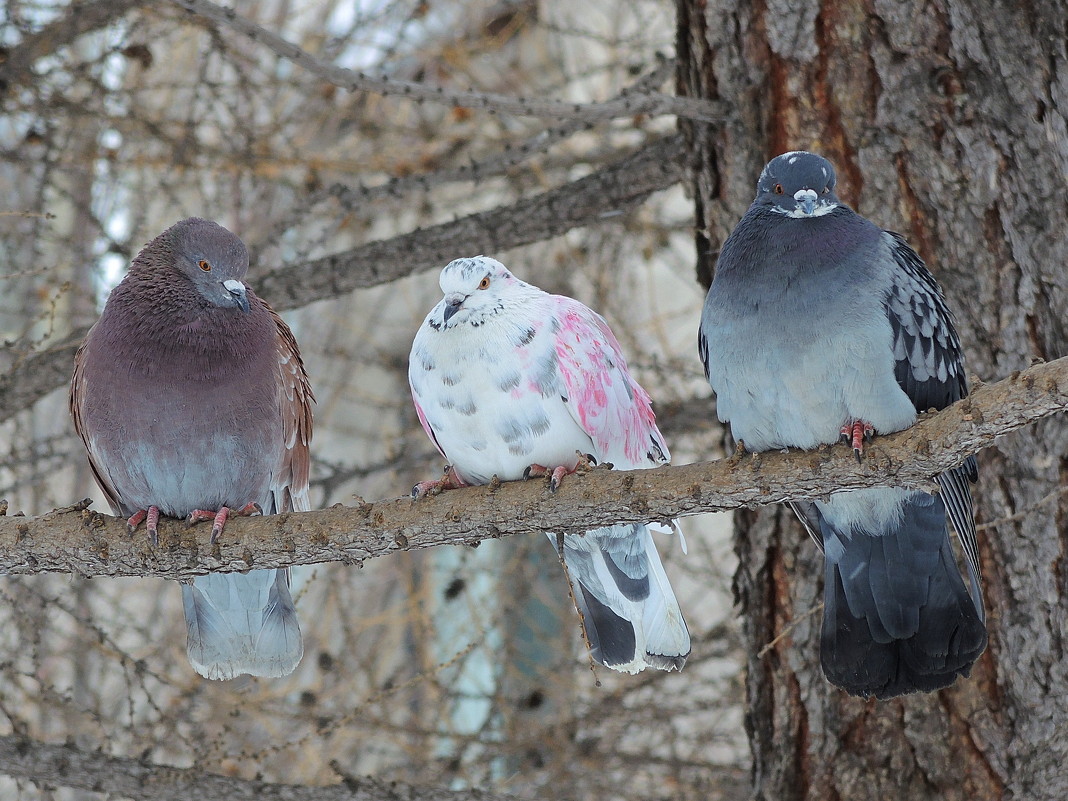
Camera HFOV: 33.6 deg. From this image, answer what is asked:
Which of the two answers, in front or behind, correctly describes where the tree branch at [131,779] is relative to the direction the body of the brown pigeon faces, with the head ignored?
behind

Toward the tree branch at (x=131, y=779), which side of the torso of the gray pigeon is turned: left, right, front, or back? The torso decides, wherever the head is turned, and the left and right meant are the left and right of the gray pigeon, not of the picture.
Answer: right

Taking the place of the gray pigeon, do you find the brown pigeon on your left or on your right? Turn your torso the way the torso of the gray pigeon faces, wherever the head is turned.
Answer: on your right

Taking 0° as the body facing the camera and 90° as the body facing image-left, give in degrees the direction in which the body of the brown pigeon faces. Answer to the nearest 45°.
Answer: approximately 0°

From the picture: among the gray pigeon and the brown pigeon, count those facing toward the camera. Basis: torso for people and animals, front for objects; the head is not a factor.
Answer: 2

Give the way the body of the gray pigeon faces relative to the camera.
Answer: toward the camera

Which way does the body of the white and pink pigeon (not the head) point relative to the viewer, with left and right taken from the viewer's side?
facing the viewer and to the left of the viewer

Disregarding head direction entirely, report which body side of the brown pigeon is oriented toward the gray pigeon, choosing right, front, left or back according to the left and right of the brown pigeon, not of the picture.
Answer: left
